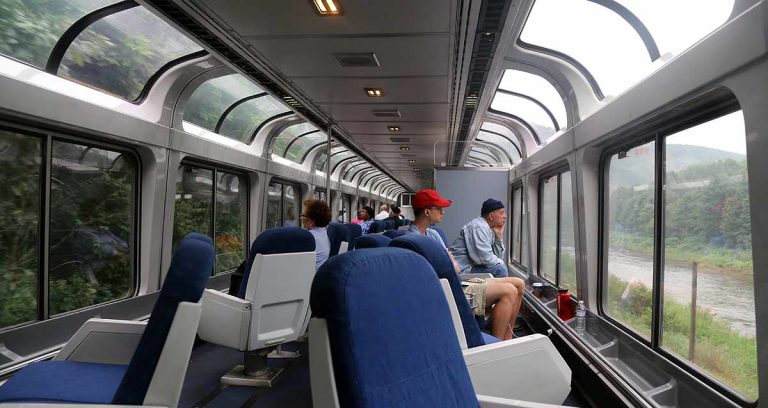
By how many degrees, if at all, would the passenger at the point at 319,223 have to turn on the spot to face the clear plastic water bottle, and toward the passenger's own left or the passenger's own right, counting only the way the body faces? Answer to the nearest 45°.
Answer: approximately 135° to the passenger's own left

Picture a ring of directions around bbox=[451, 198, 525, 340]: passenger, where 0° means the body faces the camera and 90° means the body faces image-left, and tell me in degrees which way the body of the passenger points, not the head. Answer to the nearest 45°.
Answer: approximately 270°

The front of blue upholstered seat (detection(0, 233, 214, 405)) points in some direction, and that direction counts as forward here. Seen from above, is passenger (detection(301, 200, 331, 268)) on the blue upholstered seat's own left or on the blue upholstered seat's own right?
on the blue upholstered seat's own right

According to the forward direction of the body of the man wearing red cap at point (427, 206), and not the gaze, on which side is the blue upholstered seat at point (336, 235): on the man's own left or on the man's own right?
on the man's own left

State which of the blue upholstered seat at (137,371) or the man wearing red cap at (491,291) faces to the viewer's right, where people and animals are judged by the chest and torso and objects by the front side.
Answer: the man wearing red cap

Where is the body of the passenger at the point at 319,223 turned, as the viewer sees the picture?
to the viewer's left

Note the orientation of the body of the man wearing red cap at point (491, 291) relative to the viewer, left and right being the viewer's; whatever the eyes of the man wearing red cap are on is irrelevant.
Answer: facing to the right of the viewer

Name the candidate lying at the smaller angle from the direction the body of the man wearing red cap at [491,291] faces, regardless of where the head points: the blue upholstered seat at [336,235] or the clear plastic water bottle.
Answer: the clear plastic water bottle

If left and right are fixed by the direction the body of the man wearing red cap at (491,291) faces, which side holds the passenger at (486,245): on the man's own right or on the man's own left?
on the man's own left

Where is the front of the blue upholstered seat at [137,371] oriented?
to the viewer's left

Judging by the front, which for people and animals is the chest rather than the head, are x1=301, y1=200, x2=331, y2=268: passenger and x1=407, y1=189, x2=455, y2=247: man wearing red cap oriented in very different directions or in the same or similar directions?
very different directions

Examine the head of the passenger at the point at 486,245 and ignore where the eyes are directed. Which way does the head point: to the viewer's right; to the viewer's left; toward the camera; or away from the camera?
to the viewer's right

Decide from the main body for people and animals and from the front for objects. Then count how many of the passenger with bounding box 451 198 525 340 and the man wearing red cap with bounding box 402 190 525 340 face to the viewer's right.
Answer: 2
